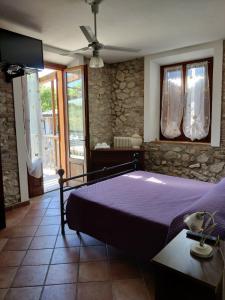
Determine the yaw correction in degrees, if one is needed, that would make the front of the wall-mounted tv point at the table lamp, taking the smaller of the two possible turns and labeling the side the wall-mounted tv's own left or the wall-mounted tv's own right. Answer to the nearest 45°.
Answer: approximately 45° to the wall-mounted tv's own right

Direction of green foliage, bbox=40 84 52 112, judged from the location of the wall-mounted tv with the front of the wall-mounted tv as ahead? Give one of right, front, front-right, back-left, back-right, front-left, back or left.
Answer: back-left

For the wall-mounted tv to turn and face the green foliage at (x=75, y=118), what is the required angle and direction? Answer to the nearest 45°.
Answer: approximately 90° to its left

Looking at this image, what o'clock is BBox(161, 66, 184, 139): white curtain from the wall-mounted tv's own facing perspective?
The white curtain is roughly at 10 o'clock from the wall-mounted tv.

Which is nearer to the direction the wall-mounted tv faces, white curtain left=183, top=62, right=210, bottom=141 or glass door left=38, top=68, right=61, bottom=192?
the white curtain

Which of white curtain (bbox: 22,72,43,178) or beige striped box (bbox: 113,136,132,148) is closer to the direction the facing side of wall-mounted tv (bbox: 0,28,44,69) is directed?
the beige striped box

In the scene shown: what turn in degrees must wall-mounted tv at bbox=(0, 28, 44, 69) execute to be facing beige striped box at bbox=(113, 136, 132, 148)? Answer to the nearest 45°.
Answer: approximately 90° to its left

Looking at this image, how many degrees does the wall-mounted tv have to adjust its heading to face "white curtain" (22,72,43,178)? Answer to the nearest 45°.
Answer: approximately 135° to its left

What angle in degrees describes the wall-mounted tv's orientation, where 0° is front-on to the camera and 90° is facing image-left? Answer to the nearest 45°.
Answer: approximately 315°
